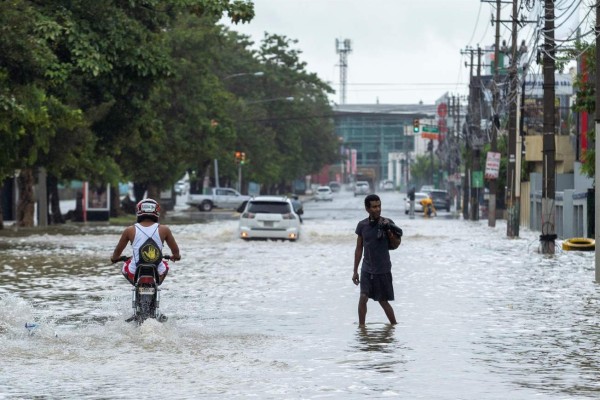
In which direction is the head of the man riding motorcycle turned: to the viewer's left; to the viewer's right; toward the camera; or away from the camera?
away from the camera

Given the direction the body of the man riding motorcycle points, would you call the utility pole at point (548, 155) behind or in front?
in front

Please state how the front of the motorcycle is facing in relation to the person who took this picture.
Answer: facing away from the viewer

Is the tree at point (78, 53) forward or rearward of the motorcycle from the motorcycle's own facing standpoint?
forward

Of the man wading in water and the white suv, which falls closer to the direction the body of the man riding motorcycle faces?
the white suv

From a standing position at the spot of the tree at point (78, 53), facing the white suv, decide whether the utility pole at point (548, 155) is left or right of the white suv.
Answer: right

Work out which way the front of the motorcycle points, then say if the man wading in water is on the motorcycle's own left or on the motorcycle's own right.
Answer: on the motorcycle's own right

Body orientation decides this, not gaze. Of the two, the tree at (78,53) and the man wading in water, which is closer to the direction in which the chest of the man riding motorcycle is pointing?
the tree

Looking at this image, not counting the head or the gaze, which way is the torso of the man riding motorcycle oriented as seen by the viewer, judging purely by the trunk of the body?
away from the camera

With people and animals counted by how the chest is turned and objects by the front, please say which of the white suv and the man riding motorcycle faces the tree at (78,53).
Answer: the man riding motorcycle
